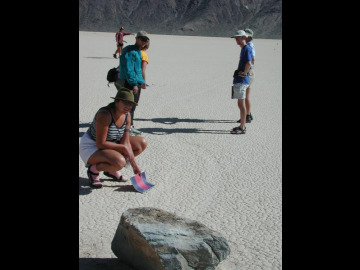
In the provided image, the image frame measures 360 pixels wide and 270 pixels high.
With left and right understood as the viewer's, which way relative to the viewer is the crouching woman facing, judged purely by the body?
facing the viewer and to the right of the viewer

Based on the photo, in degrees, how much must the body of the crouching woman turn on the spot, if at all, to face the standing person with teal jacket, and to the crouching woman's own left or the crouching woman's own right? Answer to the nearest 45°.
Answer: approximately 135° to the crouching woman's own left

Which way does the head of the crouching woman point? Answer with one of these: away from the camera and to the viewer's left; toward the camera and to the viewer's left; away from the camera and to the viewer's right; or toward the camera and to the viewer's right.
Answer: toward the camera and to the viewer's right
